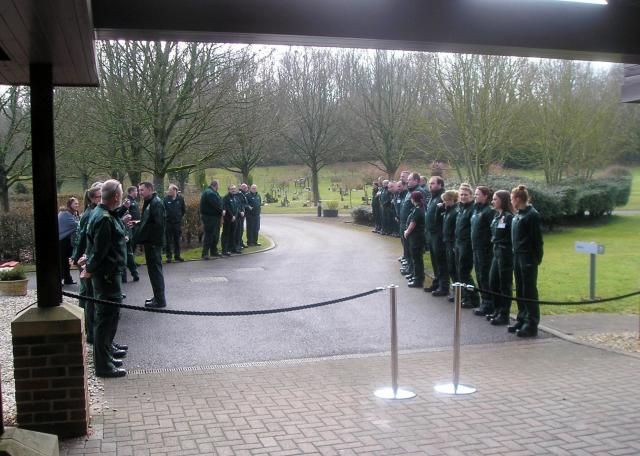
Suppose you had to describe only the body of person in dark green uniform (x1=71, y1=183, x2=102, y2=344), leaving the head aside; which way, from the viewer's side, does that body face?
to the viewer's right

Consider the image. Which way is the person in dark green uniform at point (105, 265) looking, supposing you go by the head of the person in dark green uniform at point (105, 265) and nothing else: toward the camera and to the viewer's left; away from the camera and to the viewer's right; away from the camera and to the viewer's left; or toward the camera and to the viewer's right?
away from the camera and to the viewer's right

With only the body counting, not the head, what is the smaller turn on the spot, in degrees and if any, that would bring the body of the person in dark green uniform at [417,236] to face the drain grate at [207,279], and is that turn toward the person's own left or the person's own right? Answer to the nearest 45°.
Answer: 0° — they already face it

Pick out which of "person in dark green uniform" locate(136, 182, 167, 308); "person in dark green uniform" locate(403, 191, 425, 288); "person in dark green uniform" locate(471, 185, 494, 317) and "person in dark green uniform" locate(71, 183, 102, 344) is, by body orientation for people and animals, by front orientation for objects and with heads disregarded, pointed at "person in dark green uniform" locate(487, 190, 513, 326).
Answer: "person in dark green uniform" locate(71, 183, 102, 344)

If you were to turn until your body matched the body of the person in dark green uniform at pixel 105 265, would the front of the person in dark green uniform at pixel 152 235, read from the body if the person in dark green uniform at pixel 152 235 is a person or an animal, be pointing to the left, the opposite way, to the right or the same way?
the opposite way

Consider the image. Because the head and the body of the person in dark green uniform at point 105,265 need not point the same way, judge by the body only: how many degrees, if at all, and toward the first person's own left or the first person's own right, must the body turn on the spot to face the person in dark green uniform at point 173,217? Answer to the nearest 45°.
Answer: approximately 90° to the first person's own left

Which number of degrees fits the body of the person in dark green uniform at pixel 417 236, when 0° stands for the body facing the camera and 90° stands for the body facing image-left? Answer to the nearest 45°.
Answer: approximately 90°

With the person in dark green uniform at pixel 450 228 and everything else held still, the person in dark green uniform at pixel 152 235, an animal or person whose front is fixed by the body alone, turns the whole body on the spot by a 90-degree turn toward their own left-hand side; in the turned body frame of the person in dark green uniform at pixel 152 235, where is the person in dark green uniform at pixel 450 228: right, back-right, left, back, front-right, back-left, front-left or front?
left

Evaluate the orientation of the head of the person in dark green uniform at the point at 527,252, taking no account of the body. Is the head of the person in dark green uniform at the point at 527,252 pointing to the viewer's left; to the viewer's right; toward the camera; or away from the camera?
to the viewer's left

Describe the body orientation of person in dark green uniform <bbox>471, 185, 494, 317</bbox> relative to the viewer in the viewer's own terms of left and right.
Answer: facing to the left of the viewer

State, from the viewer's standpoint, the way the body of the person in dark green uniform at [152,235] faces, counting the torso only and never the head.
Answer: to the viewer's left

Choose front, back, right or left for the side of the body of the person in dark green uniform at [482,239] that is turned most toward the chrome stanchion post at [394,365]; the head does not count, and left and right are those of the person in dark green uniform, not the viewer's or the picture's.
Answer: left

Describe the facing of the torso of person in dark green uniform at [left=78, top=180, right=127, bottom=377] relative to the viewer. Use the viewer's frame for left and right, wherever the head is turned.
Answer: facing to the right of the viewer

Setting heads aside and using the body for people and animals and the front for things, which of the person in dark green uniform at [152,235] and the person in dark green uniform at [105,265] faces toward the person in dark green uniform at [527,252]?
the person in dark green uniform at [105,265]
